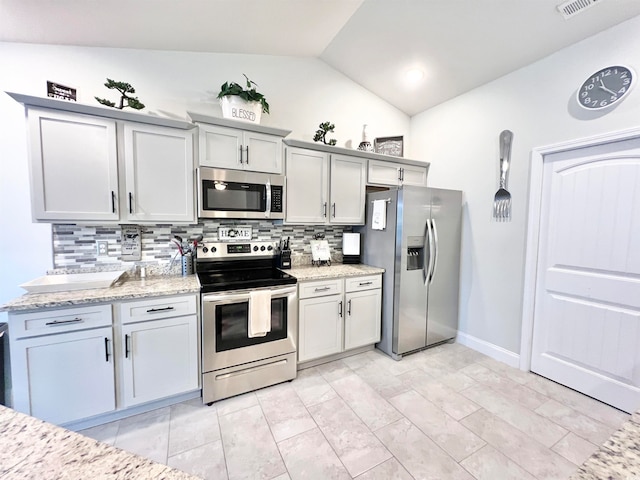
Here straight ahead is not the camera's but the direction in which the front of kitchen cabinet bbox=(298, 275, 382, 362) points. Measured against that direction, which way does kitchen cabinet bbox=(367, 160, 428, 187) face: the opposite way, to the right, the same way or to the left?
the same way

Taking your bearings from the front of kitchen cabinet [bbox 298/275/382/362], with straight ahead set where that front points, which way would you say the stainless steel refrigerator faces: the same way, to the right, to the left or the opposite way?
the same way

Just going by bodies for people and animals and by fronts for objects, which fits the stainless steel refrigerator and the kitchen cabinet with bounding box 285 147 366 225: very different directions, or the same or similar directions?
same or similar directions

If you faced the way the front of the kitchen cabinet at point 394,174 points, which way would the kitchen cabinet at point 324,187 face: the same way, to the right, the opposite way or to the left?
the same way

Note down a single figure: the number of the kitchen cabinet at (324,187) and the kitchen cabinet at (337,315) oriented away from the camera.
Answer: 0

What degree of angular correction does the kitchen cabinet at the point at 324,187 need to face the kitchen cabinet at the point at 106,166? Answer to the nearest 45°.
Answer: approximately 90° to its right

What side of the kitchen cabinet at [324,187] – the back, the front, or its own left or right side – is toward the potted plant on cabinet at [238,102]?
right

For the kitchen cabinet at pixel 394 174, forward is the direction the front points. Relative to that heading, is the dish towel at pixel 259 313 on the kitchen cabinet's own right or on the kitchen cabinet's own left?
on the kitchen cabinet's own right

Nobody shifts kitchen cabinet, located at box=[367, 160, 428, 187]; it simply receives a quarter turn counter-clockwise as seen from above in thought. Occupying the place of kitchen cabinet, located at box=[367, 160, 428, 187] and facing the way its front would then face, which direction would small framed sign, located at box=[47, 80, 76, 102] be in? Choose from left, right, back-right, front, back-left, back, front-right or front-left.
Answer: back

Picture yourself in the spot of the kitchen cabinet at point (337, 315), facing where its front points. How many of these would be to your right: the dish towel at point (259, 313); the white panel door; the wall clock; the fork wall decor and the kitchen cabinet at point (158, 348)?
2

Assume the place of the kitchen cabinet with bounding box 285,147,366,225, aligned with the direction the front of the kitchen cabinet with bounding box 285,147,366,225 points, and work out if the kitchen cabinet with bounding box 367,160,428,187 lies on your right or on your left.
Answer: on your left

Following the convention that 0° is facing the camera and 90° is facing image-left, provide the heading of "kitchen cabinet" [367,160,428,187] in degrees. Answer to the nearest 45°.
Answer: approximately 315°

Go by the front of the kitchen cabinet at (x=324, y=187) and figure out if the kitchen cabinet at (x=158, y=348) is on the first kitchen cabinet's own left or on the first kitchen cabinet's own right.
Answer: on the first kitchen cabinet's own right

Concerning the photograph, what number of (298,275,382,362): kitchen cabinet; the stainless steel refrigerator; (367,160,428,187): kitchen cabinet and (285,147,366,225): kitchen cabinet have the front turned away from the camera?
0

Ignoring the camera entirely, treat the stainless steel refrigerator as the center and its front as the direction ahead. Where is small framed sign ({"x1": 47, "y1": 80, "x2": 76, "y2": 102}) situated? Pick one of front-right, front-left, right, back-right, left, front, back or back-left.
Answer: right

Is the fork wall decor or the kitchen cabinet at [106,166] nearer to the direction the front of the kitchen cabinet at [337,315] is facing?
the fork wall decor

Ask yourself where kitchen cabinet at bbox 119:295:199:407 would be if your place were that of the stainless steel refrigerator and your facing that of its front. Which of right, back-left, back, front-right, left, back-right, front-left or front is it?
right

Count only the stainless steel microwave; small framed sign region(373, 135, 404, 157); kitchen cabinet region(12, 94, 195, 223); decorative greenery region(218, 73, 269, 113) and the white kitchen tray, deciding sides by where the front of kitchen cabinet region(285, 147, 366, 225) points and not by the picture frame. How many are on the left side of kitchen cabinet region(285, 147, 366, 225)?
1

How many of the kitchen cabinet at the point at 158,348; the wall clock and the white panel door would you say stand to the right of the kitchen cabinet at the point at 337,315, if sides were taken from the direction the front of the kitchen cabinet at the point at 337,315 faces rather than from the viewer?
1

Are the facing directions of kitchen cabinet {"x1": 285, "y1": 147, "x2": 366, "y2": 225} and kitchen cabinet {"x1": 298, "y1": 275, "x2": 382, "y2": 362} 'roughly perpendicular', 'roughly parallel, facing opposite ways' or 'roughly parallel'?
roughly parallel
